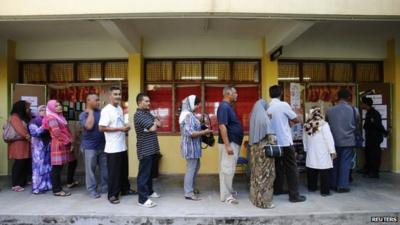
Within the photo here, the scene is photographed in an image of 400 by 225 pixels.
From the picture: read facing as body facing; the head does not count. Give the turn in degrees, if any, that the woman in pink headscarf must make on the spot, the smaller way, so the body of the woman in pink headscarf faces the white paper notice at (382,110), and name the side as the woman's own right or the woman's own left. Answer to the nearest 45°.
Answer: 0° — they already face it

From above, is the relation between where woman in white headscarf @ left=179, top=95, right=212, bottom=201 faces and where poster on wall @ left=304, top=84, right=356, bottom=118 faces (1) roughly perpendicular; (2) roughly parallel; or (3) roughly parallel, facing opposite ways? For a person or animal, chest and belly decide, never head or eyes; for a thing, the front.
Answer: roughly perpendicular

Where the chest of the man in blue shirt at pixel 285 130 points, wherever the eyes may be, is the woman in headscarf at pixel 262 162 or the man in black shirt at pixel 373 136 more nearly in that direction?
the man in black shirt

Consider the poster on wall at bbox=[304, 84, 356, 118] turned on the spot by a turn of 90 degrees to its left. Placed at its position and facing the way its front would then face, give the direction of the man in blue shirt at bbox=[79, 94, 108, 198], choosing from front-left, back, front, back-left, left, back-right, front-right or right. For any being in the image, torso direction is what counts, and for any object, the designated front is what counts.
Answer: back-right

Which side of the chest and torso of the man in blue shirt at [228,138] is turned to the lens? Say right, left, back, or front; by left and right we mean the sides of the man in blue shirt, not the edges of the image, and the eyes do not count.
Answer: right

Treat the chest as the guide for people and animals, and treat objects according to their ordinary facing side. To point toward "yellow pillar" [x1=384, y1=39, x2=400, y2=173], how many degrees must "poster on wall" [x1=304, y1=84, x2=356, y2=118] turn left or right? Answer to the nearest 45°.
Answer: approximately 90° to its left

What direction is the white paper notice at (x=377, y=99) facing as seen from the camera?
toward the camera
